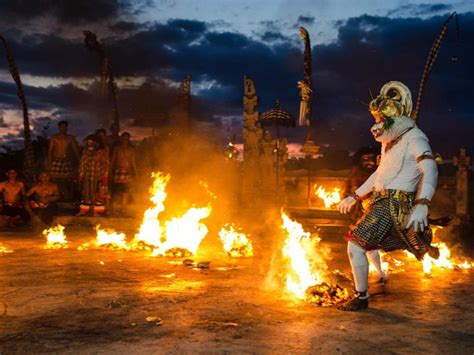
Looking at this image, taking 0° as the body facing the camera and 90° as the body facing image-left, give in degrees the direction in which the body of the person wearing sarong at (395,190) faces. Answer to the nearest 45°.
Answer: approximately 90°

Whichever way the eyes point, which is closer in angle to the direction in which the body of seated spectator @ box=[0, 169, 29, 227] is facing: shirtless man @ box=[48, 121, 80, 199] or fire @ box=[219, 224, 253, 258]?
the fire

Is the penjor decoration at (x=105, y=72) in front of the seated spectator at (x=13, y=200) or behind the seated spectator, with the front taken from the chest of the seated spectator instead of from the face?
behind

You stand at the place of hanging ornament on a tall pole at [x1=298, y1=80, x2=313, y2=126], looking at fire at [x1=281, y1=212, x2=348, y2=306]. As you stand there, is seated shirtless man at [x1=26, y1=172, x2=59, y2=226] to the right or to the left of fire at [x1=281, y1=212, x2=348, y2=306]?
right

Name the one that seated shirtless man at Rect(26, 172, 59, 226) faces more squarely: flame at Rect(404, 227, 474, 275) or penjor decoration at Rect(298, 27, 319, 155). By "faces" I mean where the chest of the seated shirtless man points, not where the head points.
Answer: the flame
